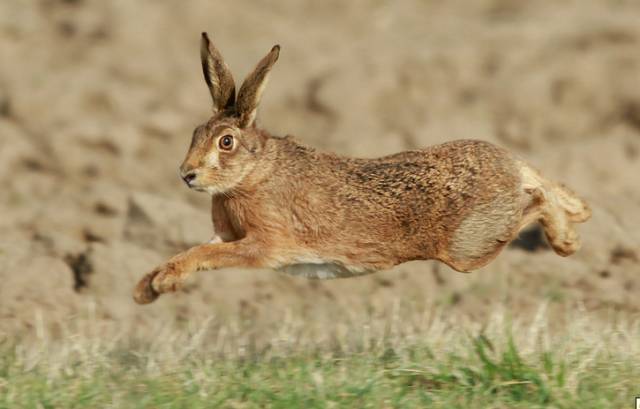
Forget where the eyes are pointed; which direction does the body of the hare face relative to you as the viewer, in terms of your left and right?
facing to the left of the viewer
